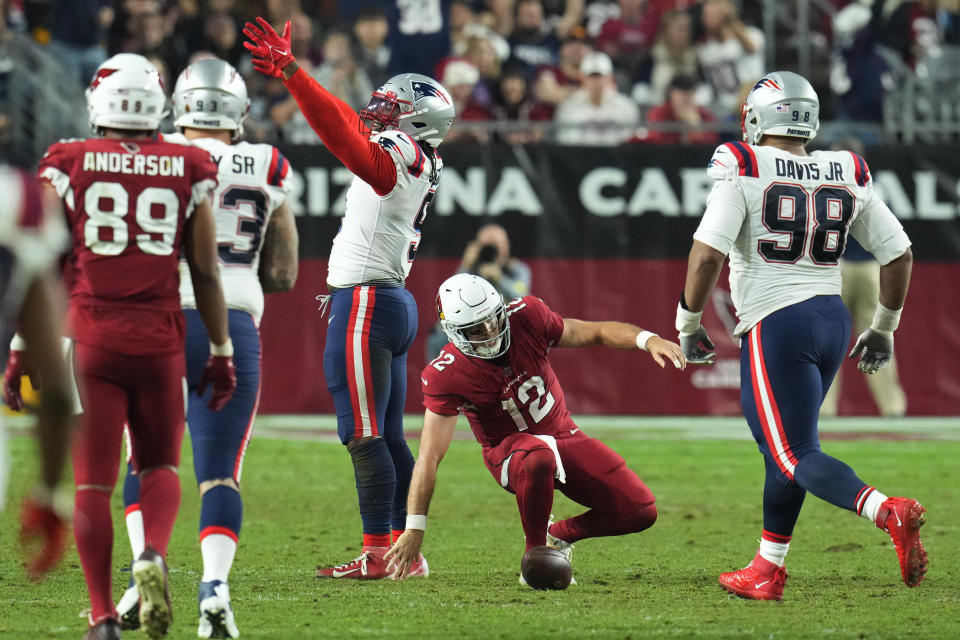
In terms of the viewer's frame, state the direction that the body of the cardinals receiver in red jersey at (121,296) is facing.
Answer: away from the camera

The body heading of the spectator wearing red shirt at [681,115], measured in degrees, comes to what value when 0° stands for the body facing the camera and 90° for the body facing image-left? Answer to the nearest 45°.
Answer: approximately 0°

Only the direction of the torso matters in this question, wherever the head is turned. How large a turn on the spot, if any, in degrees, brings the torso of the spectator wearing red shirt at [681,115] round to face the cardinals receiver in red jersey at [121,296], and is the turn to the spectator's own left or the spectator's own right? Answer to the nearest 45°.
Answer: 0° — they already face them

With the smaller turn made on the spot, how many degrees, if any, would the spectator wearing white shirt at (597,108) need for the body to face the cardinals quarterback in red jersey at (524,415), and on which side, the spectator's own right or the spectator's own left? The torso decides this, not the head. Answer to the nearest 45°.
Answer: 0° — they already face them

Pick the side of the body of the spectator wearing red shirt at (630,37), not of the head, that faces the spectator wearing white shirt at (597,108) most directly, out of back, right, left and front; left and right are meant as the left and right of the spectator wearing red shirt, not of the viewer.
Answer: front

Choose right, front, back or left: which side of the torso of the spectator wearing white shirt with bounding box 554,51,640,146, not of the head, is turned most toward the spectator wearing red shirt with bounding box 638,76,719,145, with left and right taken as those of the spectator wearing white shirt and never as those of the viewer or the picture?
left

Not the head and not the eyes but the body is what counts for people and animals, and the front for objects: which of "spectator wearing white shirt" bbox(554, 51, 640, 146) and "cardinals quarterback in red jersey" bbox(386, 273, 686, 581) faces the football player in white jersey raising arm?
the spectator wearing white shirt

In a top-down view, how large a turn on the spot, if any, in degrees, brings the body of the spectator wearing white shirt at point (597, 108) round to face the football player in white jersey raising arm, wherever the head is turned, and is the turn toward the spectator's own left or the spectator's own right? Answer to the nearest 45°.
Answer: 0° — they already face them

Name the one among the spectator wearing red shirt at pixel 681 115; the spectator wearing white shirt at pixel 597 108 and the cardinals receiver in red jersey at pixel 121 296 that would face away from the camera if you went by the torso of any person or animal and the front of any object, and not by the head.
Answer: the cardinals receiver in red jersey
